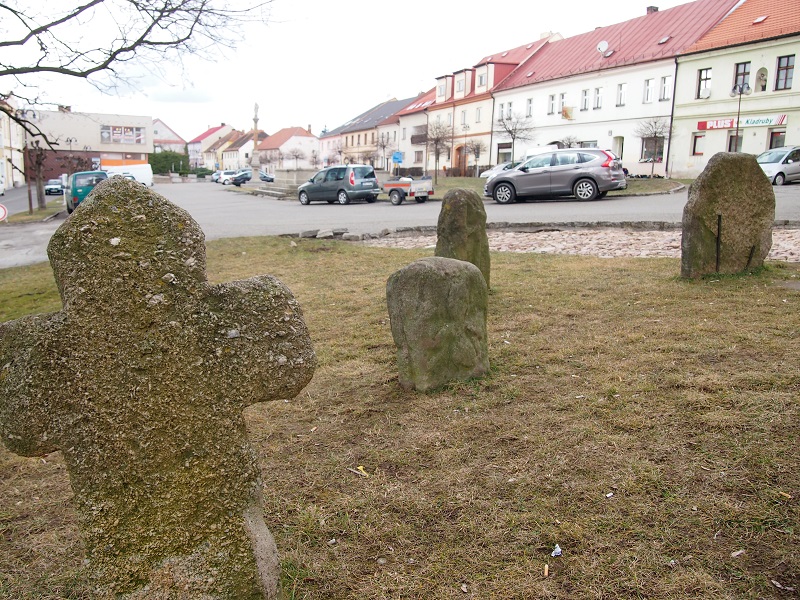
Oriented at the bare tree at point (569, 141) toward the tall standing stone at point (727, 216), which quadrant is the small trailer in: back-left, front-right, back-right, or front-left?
front-right

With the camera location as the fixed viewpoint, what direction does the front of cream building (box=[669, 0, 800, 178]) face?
facing the viewer and to the left of the viewer

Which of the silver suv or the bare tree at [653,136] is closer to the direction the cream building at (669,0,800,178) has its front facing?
the silver suv

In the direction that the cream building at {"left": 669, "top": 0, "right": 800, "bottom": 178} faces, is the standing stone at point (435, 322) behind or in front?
in front

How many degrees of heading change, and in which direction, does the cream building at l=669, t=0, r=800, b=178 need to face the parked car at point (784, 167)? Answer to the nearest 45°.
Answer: approximately 45° to its left

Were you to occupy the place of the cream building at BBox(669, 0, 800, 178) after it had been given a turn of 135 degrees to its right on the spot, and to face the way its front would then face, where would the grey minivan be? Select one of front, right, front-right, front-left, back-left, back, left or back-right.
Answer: back-left

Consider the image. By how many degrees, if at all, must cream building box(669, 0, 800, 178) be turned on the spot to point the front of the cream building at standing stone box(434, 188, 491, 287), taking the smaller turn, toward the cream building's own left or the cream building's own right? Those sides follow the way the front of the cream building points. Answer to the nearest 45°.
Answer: approximately 45° to the cream building's own left
